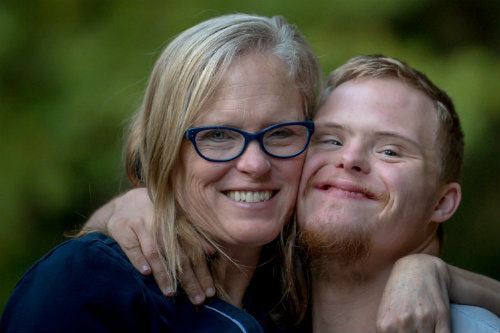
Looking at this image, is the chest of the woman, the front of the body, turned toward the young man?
no

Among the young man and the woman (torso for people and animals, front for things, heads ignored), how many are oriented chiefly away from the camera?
0

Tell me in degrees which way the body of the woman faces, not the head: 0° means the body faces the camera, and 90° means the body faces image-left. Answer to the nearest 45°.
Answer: approximately 315°

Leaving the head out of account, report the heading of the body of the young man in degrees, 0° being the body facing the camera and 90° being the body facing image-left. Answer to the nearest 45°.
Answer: approximately 45°
